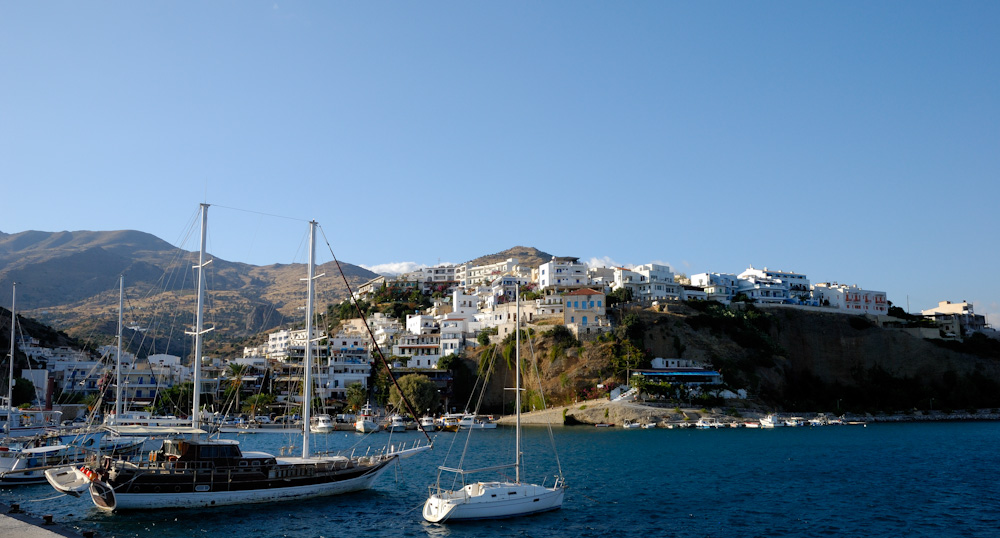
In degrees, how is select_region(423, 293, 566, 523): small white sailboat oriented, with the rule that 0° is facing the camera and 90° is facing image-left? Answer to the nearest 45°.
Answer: approximately 225°

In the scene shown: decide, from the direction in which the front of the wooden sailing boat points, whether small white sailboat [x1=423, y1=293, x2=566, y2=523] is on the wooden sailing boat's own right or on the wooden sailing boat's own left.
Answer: on the wooden sailing boat's own right

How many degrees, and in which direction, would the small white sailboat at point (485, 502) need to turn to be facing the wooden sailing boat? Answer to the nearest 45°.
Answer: approximately 135° to its left

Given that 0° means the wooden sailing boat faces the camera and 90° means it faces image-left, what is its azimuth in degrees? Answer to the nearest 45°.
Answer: approximately 225°
